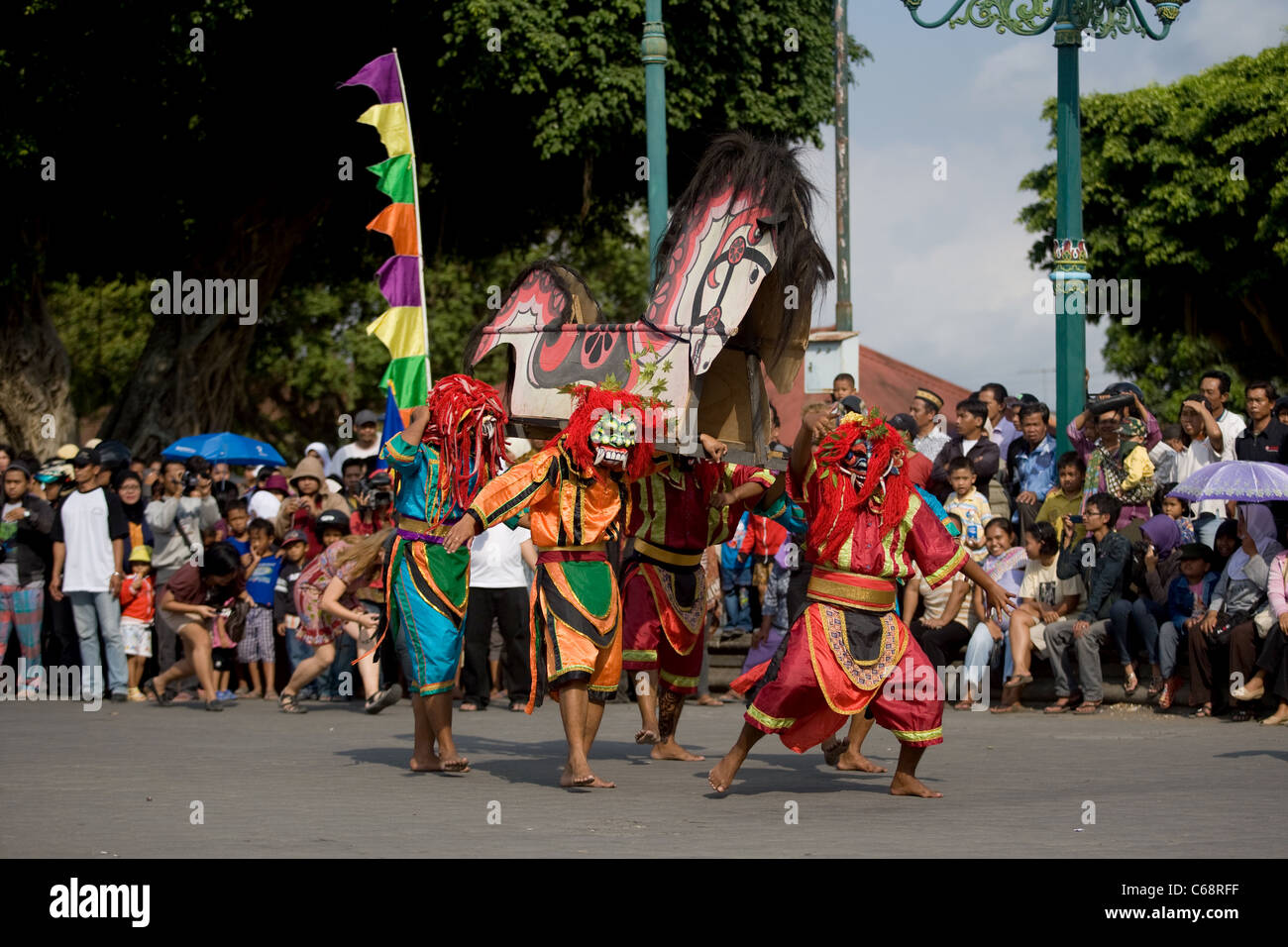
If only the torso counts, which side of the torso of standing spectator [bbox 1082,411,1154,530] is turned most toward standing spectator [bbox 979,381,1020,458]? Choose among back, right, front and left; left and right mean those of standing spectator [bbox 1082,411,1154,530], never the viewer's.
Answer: right

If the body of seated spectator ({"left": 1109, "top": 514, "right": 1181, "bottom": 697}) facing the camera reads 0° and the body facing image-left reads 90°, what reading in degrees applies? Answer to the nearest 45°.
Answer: approximately 45°

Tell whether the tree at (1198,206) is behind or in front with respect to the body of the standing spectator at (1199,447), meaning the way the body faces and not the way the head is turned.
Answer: behind

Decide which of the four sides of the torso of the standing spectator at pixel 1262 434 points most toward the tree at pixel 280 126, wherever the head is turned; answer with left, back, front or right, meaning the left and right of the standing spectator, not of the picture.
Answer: right

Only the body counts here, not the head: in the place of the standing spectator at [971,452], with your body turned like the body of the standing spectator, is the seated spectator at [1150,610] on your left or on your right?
on your left

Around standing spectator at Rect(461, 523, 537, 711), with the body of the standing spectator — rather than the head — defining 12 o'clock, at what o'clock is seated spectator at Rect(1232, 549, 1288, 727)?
The seated spectator is roughly at 10 o'clock from the standing spectator.

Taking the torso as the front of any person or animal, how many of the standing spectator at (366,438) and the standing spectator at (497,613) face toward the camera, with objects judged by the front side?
2

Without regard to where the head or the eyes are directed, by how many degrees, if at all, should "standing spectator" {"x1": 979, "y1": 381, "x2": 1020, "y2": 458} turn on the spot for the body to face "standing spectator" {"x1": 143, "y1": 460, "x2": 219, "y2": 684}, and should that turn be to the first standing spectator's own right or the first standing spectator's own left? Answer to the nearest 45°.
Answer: approximately 45° to the first standing spectator's own right
